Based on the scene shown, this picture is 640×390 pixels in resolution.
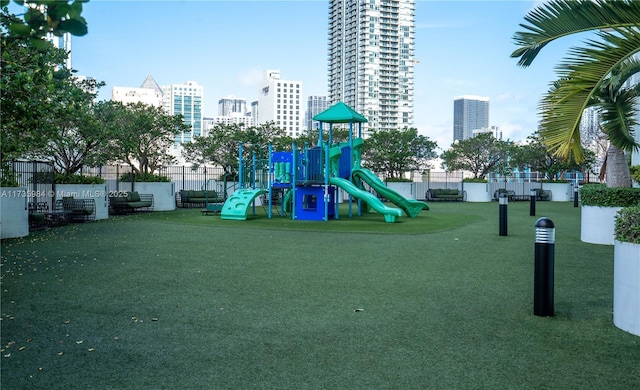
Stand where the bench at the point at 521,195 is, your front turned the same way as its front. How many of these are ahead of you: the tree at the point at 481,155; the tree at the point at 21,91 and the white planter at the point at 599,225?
2

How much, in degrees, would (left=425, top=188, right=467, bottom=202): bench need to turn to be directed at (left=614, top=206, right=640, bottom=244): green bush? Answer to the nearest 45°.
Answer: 0° — it already faces it

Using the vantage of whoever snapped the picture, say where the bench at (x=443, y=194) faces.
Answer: facing the viewer

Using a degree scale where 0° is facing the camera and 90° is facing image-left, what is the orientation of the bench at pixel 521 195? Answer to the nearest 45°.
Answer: approximately 0°

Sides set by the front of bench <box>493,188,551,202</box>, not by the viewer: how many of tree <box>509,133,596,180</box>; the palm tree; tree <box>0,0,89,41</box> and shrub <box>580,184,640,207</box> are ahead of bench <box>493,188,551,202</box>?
3

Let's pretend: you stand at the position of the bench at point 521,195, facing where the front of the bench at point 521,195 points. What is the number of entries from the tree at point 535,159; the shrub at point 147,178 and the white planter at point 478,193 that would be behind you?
1

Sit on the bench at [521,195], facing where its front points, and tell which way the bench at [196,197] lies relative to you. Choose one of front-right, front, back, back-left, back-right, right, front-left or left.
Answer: front-right

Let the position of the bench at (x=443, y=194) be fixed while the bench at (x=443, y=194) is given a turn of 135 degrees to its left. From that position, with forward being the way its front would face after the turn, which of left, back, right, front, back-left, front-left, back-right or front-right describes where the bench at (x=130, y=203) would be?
back

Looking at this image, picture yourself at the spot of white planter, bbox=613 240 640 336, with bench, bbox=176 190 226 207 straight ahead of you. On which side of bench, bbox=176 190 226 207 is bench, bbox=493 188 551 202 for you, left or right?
right

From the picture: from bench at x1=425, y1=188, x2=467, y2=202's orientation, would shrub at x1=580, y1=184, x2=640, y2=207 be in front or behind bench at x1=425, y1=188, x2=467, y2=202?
in front

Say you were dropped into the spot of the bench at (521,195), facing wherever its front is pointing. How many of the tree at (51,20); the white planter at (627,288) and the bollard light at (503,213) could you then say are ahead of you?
3

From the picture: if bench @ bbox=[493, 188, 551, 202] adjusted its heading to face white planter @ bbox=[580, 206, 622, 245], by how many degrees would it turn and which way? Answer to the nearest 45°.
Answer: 0° — it already faces it
